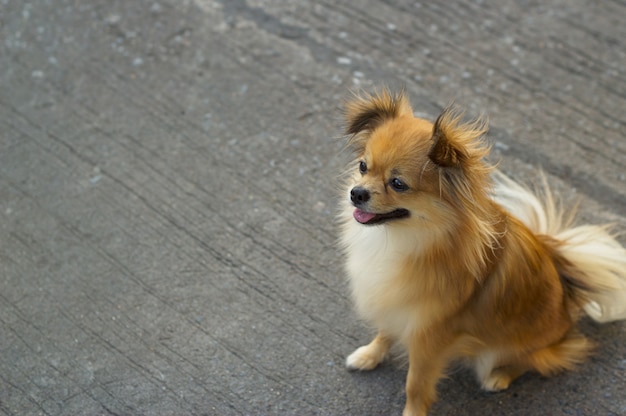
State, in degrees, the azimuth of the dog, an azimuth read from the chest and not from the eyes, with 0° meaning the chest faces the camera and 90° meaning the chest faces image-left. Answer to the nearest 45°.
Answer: approximately 45°
